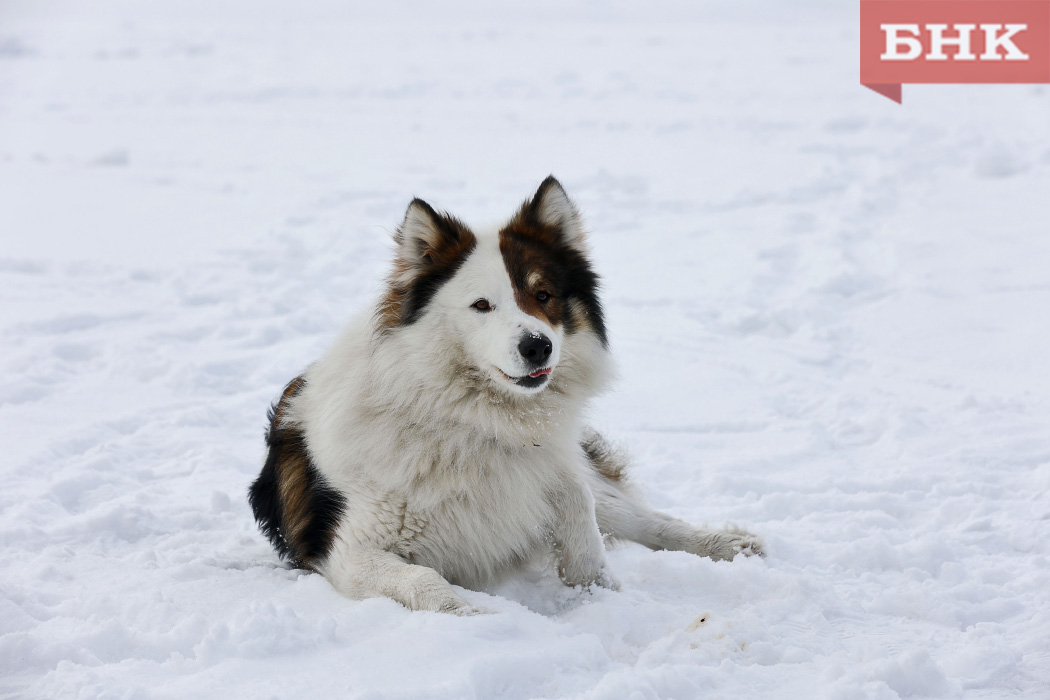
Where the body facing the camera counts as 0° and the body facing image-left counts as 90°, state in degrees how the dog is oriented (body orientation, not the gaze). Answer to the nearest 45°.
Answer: approximately 315°
